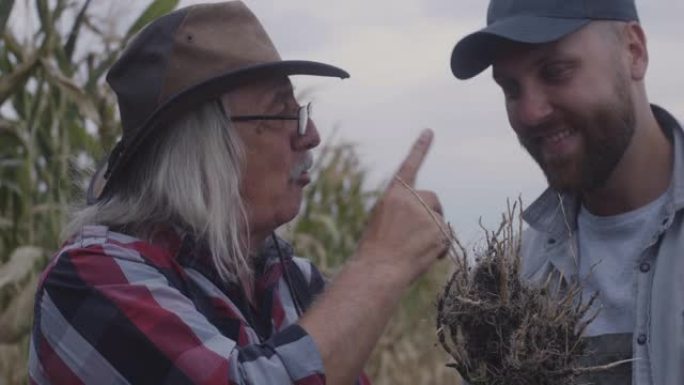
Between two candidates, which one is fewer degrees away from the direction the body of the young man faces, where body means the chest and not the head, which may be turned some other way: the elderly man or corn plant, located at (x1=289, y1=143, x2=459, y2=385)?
the elderly man

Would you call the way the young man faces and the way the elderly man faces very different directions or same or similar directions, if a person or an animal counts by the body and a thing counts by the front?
very different directions

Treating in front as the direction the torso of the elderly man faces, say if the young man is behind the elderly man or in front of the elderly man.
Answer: in front

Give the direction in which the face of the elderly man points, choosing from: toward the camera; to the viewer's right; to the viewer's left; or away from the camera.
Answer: to the viewer's right

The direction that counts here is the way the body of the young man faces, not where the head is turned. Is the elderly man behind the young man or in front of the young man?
in front

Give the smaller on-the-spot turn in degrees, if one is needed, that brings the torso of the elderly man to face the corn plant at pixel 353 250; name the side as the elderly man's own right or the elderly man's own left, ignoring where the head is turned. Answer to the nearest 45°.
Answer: approximately 90° to the elderly man's own left

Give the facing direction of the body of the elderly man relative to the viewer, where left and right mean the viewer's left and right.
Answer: facing to the right of the viewer

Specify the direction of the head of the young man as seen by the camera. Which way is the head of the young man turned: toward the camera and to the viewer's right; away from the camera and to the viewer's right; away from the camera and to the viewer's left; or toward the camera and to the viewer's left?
toward the camera and to the viewer's left

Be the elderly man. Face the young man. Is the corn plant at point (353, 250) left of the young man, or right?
left

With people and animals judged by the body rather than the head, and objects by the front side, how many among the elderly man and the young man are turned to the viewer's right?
1
